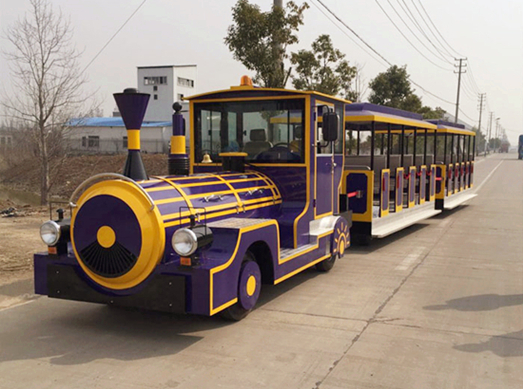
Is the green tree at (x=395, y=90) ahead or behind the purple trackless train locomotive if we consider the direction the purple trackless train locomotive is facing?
behind

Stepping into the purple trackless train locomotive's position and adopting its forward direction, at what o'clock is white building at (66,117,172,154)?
The white building is roughly at 4 o'clock from the purple trackless train locomotive.

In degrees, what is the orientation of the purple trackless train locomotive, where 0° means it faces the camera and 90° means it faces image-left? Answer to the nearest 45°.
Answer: approximately 45°

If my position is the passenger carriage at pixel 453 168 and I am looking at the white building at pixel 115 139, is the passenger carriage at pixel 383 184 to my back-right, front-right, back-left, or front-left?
back-left

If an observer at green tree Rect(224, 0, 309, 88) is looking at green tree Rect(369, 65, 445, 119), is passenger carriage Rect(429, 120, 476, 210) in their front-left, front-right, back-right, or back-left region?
front-right

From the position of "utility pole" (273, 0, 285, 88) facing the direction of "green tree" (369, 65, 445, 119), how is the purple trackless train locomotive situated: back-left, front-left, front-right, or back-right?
back-right

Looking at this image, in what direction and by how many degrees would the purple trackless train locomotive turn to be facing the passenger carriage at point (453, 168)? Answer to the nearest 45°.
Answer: approximately 180°

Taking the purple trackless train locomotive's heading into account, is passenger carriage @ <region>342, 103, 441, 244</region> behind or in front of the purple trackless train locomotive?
behind

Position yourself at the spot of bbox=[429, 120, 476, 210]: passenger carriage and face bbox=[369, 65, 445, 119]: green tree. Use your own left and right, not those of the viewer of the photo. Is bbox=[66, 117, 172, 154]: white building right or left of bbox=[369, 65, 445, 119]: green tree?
left

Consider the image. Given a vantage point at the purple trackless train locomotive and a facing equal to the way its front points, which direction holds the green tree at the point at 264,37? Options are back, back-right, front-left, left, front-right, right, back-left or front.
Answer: back-right
